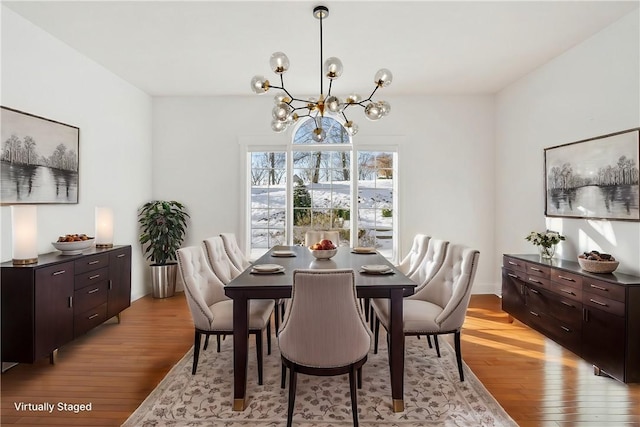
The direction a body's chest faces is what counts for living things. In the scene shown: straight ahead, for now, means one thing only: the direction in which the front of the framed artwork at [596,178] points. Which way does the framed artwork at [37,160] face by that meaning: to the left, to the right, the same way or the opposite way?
the opposite way

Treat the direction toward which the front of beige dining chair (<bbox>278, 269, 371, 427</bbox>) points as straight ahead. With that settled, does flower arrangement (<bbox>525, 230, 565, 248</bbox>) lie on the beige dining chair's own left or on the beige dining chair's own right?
on the beige dining chair's own right

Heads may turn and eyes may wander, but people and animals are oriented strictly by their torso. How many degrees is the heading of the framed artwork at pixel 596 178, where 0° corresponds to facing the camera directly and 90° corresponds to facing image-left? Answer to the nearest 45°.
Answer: approximately 45°

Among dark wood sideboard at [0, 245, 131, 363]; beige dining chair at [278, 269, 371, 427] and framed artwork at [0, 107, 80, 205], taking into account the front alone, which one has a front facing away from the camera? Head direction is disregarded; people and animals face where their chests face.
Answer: the beige dining chair

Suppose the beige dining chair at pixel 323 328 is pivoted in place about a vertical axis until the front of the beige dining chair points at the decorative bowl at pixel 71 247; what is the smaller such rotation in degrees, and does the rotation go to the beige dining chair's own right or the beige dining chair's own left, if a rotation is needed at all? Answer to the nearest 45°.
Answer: approximately 45° to the beige dining chair's own left

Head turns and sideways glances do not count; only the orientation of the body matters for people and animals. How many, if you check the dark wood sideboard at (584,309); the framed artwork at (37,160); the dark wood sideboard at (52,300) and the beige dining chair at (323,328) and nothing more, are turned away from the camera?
1

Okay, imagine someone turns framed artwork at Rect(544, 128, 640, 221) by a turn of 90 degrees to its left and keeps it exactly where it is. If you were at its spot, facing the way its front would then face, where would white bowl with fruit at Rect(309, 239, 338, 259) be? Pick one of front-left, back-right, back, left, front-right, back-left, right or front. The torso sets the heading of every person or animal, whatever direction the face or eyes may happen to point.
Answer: right

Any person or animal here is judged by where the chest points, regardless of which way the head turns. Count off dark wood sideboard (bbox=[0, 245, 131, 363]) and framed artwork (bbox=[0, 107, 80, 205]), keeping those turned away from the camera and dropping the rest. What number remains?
0

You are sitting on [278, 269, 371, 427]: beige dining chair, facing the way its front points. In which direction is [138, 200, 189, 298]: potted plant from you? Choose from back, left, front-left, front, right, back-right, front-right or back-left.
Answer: front-left

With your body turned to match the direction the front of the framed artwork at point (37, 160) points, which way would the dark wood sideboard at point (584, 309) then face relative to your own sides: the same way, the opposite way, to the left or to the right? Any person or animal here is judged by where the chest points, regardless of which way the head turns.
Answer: the opposite way

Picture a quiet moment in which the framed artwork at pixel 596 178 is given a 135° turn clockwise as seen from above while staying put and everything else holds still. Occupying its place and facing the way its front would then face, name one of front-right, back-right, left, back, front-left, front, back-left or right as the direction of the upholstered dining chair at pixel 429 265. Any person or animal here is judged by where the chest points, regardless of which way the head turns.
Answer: back-left

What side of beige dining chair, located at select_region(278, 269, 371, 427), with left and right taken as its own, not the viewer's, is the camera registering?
back

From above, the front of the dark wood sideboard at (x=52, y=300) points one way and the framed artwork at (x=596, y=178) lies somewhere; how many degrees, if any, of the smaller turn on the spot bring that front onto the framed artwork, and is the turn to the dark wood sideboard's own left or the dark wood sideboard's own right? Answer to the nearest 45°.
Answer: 0° — it already faces it

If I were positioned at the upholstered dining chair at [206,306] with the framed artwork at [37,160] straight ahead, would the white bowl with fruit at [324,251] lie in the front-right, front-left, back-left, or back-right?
back-right

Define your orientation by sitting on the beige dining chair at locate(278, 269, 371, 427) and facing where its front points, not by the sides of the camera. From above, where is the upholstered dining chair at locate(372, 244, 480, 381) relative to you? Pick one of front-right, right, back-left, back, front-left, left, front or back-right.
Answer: front-right

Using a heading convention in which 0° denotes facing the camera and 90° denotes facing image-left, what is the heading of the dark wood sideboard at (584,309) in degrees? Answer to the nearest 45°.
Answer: approximately 45°

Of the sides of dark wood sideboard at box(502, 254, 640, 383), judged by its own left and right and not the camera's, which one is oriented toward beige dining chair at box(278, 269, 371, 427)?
front

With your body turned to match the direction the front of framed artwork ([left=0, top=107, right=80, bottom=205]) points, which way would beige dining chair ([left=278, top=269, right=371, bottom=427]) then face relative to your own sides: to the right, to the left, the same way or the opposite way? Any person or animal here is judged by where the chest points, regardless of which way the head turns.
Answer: to the left

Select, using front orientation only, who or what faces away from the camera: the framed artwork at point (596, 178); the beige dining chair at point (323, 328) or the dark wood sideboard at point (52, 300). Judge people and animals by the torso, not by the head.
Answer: the beige dining chair

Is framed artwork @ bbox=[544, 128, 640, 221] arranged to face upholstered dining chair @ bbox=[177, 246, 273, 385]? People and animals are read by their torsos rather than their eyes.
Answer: yes

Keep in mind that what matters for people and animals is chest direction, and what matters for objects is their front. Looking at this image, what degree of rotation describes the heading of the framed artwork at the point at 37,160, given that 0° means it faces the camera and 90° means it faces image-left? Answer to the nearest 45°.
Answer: approximately 315°
